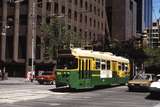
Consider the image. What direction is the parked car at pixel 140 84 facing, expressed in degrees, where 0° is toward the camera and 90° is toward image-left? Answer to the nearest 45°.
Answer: approximately 45°
